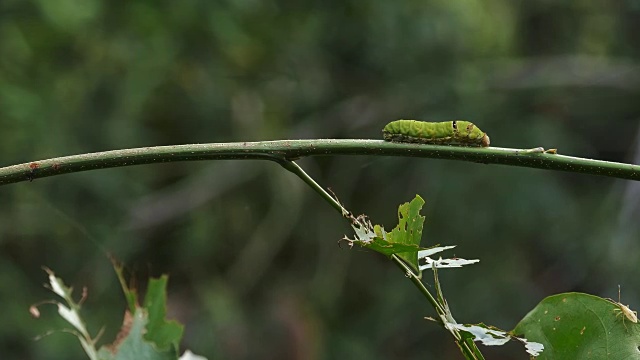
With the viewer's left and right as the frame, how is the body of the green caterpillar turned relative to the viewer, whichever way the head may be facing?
facing to the right of the viewer
